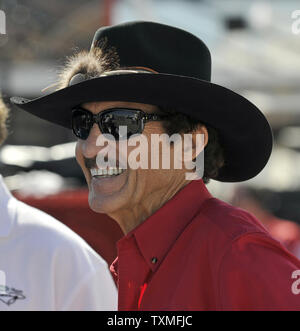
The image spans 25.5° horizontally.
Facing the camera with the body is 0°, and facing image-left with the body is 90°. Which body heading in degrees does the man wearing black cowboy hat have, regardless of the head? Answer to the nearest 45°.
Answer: approximately 45°

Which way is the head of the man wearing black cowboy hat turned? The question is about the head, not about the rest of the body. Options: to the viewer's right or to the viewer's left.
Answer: to the viewer's left
